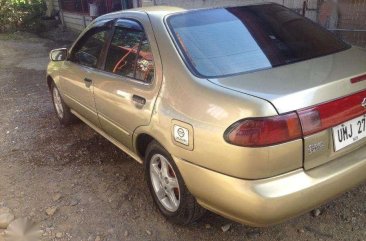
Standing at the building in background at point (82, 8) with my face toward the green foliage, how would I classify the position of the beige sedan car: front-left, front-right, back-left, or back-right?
back-left

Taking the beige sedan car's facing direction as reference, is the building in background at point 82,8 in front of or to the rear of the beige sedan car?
in front

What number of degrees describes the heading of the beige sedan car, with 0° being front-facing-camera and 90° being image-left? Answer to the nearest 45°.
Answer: approximately 135°

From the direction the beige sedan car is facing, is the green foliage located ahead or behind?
ahead
